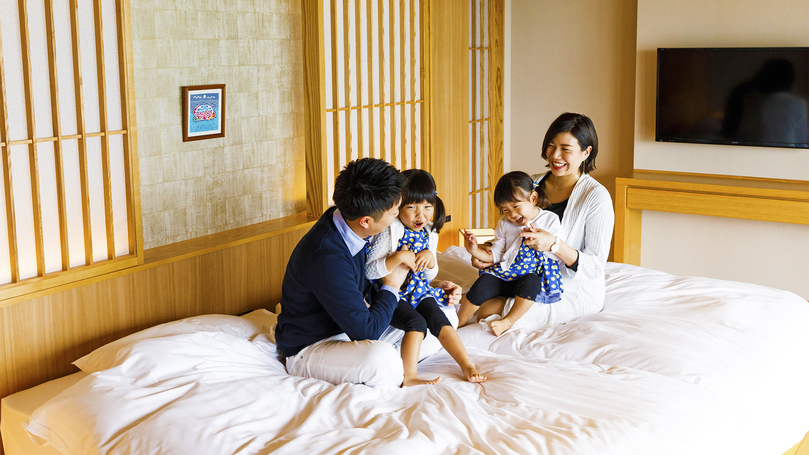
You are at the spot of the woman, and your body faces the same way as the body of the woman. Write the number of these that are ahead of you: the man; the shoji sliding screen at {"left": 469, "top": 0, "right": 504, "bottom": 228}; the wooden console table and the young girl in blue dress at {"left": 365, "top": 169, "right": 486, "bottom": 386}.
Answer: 2

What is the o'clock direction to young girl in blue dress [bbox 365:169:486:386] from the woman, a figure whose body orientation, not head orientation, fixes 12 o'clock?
The young girl in blue dress is roughly at 12 o'clock from the woman.

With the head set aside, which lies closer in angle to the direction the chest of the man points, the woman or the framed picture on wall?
the woman

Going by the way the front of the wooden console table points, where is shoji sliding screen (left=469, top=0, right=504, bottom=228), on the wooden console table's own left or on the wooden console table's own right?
on the wooden console table's own right

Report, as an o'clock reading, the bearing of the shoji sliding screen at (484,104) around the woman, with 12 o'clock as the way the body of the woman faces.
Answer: The shoji sliding screen is roughly at 4 o'clock from the woman.

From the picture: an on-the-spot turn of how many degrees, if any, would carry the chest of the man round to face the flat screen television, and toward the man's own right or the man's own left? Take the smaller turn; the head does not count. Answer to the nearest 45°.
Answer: approximately 45° to the man's own left

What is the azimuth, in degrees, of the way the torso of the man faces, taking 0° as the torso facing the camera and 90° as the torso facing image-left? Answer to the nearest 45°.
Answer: approximately 270°
